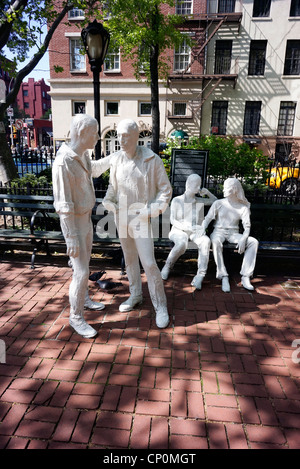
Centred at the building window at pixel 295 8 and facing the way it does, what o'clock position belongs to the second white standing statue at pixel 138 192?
The second white standing statue is roughly at 12 o'clock from the building window.

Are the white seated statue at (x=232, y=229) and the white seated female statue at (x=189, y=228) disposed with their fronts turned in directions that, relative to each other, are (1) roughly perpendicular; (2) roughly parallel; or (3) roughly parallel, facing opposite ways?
roughly parallel

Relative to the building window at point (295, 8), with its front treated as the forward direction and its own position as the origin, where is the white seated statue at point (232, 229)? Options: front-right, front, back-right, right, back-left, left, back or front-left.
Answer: front

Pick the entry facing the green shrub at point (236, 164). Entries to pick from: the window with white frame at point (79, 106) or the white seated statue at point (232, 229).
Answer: the window with white frame

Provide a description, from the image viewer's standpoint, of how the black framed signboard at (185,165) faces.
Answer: facing the viewer

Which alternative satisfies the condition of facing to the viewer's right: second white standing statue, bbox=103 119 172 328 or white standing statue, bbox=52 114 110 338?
the white standing statue

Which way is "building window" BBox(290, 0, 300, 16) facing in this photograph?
toward the camera

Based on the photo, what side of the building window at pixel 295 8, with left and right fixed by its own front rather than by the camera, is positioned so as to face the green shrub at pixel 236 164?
front

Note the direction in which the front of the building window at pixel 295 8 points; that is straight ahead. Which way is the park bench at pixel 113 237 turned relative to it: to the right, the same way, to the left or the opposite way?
the same way

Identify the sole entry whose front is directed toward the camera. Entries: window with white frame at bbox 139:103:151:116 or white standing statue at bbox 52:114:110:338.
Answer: the window with white frame

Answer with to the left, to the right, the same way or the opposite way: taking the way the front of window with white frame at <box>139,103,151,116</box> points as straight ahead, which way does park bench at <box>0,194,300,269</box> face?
the same way

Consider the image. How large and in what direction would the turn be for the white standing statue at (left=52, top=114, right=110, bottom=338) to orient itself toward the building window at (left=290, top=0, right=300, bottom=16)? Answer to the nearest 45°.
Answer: approximately 45° to its left

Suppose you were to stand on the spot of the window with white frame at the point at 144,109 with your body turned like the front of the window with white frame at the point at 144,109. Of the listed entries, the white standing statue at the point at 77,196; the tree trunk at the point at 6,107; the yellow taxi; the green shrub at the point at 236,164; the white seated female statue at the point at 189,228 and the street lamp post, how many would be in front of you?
6

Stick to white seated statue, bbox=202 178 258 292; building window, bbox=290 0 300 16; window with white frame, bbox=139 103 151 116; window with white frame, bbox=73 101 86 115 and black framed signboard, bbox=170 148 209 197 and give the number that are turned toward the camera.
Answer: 5

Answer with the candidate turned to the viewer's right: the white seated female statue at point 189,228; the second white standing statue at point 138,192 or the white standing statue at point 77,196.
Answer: the white standing statue

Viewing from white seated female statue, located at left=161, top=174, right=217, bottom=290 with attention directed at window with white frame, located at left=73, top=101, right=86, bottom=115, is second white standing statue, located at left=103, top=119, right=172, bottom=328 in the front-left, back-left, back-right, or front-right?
back-left
